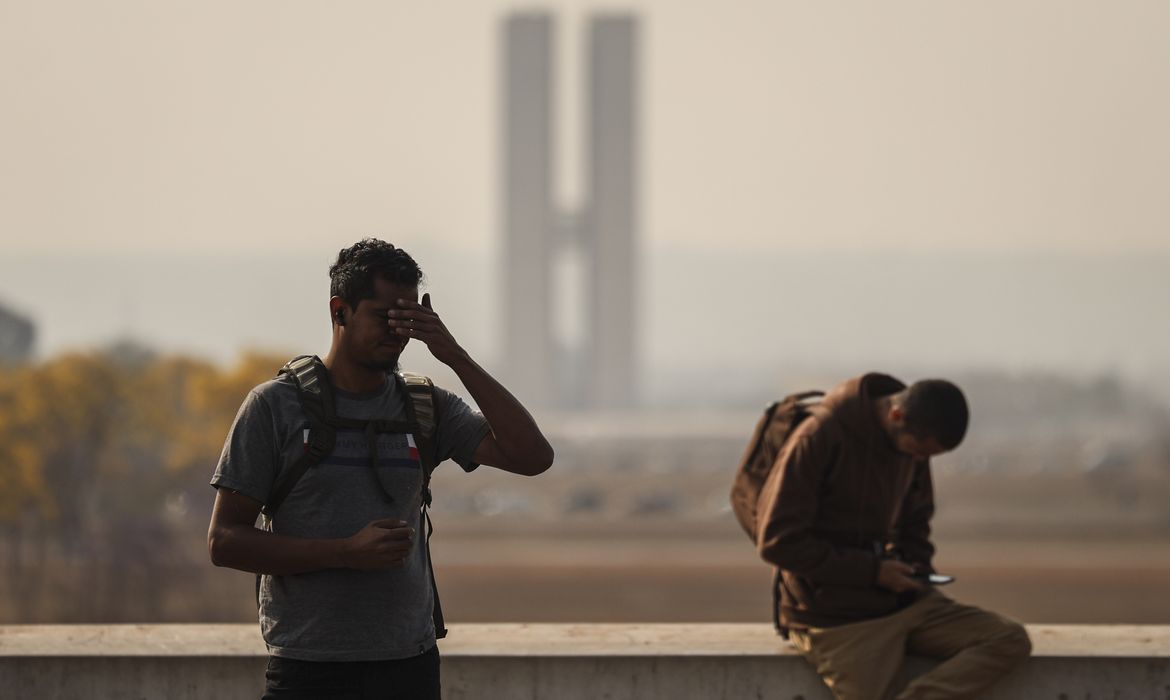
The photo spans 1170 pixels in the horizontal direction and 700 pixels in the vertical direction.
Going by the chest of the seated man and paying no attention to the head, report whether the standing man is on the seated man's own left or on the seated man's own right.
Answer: on the seated man's own right

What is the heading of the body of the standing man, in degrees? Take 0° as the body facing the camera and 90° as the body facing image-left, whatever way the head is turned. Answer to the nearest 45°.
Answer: approximately 315°

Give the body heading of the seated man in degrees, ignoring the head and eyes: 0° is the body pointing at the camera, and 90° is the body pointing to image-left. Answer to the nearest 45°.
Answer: approximately 315°

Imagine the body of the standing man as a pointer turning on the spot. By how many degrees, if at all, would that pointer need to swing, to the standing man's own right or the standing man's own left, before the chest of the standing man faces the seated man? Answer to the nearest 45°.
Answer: approximately 90° to the standing man's own left
